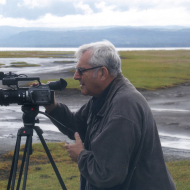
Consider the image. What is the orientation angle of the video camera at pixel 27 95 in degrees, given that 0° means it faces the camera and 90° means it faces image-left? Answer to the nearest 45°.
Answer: approximately 90°

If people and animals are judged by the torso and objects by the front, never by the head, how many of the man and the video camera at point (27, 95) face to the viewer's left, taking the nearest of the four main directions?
2

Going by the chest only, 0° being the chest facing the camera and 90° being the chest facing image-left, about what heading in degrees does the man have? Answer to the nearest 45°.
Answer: approximately 90°

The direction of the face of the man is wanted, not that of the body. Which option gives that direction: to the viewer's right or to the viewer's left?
to the viewer's left

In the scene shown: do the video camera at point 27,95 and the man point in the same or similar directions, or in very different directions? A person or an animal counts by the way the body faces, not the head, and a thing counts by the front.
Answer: same or similar directions

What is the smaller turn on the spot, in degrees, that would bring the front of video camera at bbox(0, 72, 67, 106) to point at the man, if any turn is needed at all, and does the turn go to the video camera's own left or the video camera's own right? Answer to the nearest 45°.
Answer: approximately 135° to the video camera's own left

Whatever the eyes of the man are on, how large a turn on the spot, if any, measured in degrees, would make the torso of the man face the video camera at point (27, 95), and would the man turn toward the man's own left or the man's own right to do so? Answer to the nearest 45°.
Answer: approximately 45° to the man's own right
